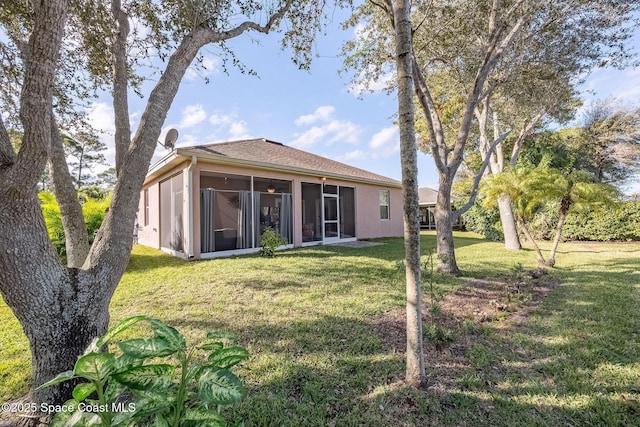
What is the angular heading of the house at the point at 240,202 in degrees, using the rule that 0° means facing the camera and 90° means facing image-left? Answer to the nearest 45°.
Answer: approximately 135°

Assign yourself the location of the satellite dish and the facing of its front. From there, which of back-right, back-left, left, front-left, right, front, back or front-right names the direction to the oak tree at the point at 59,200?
front-left

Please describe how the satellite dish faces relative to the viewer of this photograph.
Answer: facing the viewer and to the left of the viewer

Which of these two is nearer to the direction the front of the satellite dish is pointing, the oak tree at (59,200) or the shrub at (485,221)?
the oak tree
